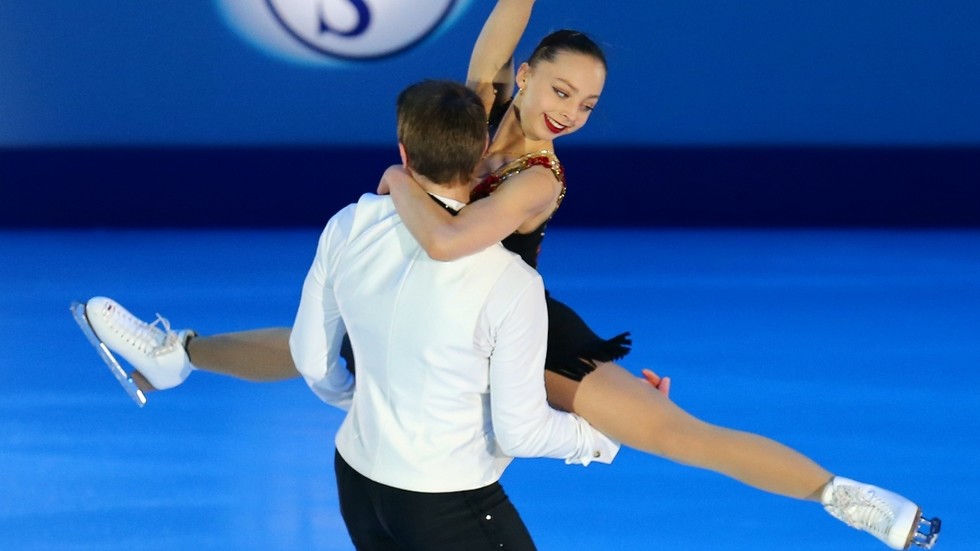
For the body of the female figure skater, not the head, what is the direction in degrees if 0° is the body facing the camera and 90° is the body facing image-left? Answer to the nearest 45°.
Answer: approximately 45°

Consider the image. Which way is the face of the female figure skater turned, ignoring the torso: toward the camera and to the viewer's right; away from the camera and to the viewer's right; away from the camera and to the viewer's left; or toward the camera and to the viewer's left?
toward the camera and to the viewer's right
